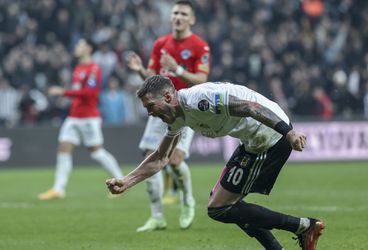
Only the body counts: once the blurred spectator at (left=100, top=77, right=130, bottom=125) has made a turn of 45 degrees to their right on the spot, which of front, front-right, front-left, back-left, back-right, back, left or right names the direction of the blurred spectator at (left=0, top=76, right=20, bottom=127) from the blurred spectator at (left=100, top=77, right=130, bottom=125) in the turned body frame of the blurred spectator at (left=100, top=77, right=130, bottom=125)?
front-right

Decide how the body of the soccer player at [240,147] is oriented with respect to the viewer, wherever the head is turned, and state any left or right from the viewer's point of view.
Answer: facing to the left of the viewer

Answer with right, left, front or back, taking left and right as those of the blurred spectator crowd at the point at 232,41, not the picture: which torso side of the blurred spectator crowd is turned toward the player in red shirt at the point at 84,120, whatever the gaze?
front

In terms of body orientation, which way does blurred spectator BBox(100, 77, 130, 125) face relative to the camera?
toward the camera

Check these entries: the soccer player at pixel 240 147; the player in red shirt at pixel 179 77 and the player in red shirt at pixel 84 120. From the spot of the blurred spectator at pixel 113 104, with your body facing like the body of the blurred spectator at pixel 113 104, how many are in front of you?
3

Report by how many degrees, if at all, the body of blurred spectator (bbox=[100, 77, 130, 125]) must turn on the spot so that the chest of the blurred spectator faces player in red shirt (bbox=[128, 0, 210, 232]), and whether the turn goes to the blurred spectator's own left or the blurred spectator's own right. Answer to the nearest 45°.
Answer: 0° — they already face them

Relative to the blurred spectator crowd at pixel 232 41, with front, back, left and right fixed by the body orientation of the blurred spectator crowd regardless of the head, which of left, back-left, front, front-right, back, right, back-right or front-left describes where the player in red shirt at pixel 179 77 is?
front

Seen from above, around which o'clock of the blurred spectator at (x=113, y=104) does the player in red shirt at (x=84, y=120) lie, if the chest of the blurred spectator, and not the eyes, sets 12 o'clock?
The player in red shirt is roughly at 12 o'clock from the blurred spectator.

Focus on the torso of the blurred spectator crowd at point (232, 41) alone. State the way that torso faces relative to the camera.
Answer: toward the camera
